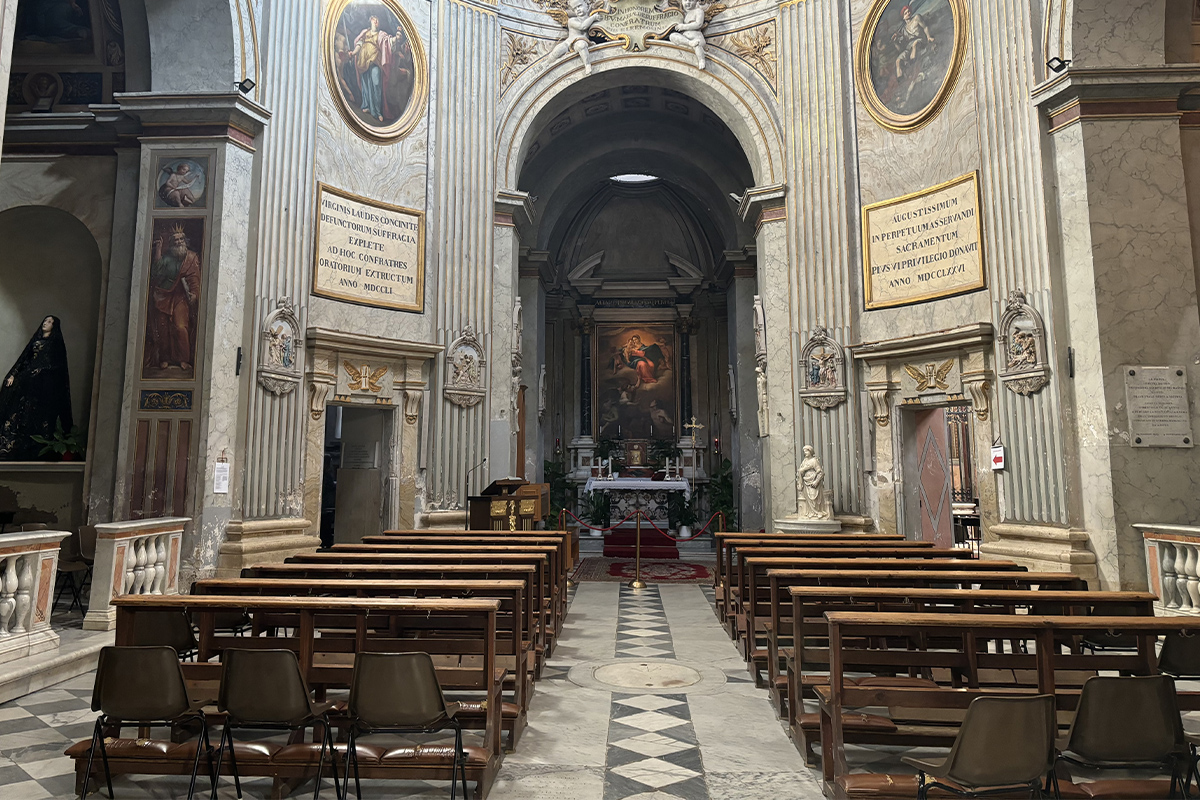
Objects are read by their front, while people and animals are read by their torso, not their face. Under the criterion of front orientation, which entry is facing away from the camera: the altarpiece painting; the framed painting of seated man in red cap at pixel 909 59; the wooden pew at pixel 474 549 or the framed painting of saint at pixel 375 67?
the wooden pew

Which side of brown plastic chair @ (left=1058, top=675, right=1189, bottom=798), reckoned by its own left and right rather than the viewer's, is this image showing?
back

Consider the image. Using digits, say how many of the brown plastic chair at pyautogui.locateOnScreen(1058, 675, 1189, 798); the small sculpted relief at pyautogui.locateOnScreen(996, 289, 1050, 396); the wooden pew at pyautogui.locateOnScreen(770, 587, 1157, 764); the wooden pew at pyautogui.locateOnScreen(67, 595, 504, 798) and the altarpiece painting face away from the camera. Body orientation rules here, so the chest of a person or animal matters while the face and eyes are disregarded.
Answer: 3

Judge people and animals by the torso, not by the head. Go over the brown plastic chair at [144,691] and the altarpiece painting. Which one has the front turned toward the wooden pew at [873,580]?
the altarpiece painting

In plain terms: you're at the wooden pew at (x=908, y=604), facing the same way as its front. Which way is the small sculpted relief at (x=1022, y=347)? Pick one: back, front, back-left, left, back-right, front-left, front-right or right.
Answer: front

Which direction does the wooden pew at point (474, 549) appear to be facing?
away from the camera

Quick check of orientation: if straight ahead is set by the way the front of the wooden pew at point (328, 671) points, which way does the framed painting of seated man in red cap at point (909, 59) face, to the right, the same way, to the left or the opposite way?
to the left

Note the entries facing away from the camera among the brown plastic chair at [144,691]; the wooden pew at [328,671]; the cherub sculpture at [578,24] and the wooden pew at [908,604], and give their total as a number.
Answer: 3

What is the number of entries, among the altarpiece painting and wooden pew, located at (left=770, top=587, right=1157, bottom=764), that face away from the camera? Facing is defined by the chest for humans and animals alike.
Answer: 1

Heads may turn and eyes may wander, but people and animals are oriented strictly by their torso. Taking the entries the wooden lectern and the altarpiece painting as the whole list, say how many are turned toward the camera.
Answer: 2

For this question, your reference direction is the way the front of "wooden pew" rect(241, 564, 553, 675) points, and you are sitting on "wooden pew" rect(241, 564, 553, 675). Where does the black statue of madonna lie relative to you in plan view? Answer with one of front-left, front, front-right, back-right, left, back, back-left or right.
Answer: front-left

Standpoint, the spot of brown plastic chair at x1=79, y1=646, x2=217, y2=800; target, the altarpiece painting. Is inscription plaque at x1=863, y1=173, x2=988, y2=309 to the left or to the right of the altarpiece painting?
right

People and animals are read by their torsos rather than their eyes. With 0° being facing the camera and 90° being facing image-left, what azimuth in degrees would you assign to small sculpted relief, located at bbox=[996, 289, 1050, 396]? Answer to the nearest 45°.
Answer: approximately 45°

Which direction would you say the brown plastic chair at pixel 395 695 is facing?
away from the camera

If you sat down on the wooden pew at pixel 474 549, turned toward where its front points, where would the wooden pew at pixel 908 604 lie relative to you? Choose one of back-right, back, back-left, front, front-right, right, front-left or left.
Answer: back-right

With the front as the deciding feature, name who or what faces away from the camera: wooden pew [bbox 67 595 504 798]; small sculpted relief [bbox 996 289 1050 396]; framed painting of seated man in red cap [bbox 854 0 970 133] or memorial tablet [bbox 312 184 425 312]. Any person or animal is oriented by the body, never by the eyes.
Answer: the wooden pew

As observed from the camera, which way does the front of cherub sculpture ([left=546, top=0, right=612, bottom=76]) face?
facing the viewer

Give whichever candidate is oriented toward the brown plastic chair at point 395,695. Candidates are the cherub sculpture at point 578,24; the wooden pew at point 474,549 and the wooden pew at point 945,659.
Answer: the cherub sculpture

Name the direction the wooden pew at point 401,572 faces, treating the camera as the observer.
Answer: facing away from the viewer
